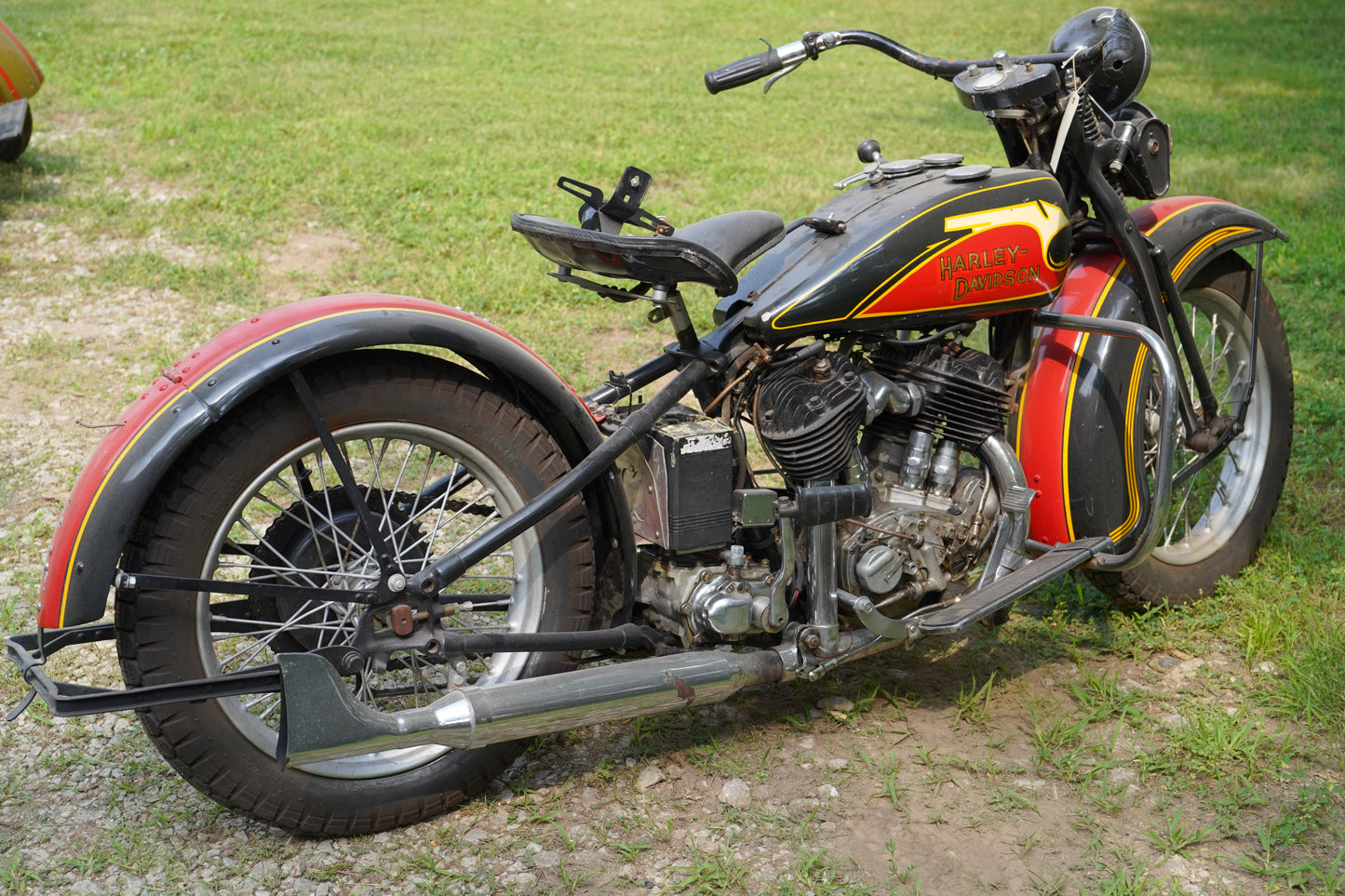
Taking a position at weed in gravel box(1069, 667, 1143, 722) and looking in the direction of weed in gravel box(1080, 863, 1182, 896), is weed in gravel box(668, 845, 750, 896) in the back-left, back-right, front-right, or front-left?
front-right

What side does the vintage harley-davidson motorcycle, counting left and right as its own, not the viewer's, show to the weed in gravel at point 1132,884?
right

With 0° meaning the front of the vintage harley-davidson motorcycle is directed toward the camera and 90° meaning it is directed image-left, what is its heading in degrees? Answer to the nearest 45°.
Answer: approximately 225°

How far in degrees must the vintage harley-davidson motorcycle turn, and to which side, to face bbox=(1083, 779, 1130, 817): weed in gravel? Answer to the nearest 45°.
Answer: approximately 45° to its right

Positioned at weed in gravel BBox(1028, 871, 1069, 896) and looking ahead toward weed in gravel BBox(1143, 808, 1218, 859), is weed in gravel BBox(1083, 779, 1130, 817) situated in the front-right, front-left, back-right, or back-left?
front-left

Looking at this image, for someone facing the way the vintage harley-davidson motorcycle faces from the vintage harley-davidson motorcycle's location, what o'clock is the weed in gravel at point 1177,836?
The weed in gravel is roughly at 2 o'clock from the vintage harley-davidson motorcycle.

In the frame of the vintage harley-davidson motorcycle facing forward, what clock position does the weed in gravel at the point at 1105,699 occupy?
The weed in gravel is roughly at 1 o'clock from the vintage harley-davidson motorcycle.
